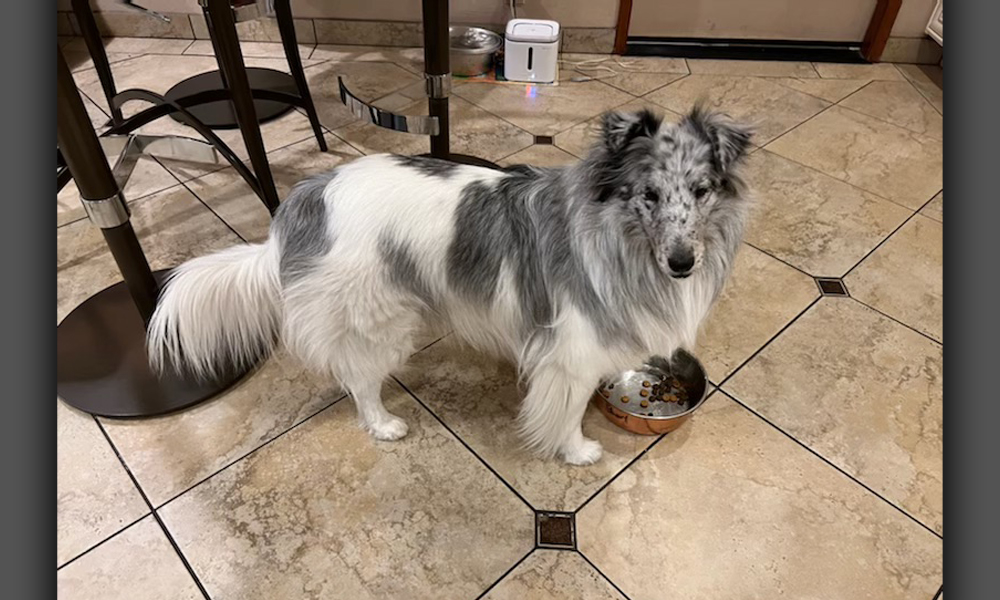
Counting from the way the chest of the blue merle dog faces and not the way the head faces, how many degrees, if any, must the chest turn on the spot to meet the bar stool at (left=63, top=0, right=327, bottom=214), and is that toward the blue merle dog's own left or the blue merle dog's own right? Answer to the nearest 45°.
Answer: approximately 135° to the blue merle dog's own left

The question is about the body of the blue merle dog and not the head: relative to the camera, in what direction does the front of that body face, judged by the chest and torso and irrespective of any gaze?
to the viewer's right
